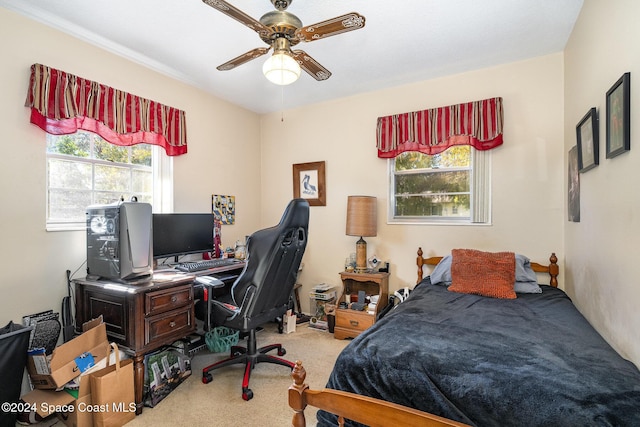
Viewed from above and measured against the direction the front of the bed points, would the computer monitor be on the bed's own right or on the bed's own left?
on the bed's own right

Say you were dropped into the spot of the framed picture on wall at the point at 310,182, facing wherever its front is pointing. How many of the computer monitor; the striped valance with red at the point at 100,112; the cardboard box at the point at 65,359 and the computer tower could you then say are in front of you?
4

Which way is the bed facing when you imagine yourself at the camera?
facing the viewer

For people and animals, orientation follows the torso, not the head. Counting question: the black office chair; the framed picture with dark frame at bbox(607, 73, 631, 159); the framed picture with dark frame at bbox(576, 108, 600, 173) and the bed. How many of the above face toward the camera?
1

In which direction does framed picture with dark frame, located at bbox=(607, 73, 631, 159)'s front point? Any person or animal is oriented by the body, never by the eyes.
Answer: to the viewer's left

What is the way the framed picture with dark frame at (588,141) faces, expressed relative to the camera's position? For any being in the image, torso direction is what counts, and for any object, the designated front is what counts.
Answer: facing to the left of the viewer

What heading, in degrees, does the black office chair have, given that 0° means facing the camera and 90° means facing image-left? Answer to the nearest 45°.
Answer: approximately 135°

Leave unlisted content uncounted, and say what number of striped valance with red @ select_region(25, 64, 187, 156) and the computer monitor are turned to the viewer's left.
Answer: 0

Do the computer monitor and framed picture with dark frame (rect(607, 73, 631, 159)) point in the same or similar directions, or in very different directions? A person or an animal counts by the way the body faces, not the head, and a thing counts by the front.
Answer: very different directions

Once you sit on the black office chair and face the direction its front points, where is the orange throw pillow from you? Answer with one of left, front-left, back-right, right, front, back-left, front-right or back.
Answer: back-right

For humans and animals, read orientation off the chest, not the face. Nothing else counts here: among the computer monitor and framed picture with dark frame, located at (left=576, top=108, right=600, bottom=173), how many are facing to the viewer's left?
1

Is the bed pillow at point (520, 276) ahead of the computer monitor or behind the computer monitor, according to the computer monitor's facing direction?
ahead

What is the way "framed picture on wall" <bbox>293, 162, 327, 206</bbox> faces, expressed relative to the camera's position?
facing the viewer and to the left of the viewer

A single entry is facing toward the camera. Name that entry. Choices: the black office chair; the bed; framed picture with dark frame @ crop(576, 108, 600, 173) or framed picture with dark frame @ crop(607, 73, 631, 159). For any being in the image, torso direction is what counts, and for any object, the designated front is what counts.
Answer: the bed
